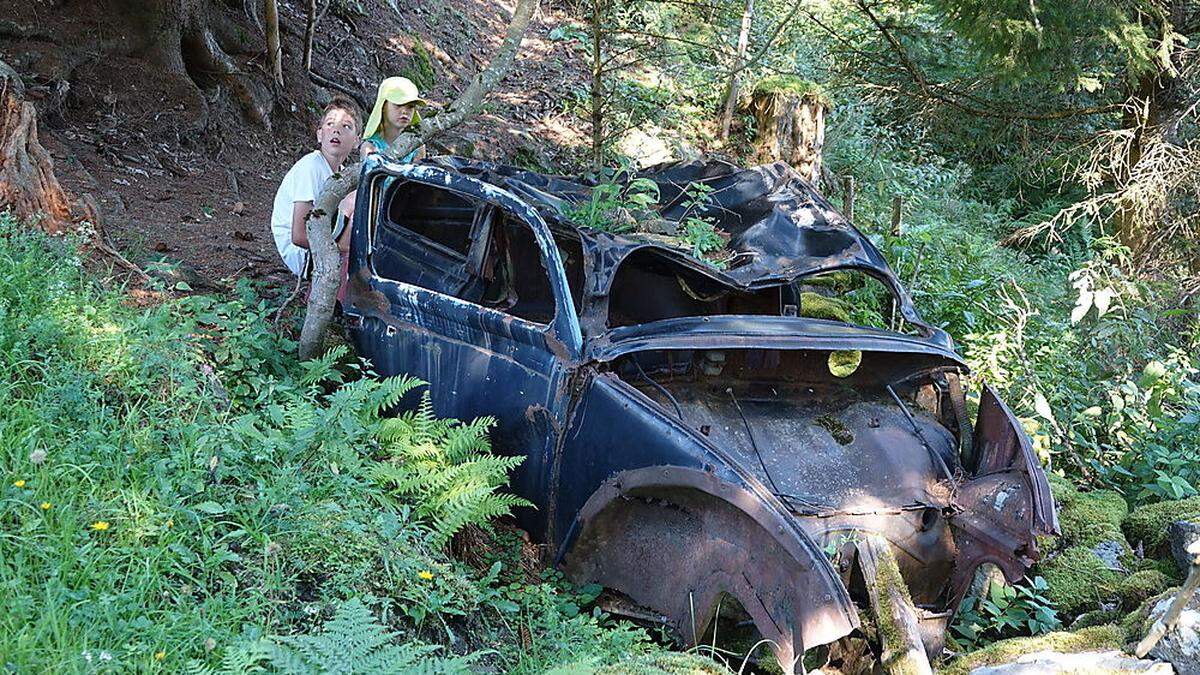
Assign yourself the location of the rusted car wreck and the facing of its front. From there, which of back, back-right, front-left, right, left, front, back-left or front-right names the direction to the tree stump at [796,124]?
back-left

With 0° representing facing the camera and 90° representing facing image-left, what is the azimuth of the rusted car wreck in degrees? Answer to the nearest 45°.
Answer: approximately 315°

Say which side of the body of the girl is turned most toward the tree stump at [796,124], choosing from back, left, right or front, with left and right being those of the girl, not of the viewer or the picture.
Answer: left

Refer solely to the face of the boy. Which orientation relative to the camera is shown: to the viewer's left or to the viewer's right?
to the viewer's right

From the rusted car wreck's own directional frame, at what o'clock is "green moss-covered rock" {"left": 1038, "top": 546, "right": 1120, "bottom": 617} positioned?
The green moss-covered rock is roughly at 10 o'clock from the rusted car wreck.

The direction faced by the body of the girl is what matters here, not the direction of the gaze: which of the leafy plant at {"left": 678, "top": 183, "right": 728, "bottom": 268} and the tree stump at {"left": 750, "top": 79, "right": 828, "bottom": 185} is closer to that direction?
the leafy plant

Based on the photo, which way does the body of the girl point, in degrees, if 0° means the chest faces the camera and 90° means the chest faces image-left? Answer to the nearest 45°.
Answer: approximately 315°

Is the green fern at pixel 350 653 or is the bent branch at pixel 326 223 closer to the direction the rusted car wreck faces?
the green fern

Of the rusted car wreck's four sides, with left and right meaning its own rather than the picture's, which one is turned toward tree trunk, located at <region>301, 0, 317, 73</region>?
back

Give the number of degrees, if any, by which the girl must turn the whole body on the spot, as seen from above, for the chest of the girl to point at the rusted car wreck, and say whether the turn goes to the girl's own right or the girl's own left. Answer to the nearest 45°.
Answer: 0° — they already face it
